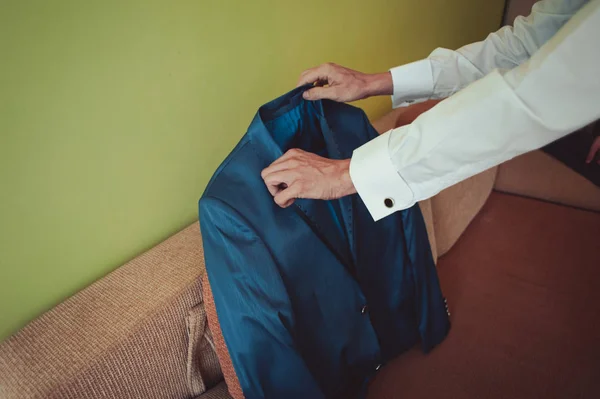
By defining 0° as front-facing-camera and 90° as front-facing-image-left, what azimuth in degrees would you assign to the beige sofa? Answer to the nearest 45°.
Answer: approximately 315°

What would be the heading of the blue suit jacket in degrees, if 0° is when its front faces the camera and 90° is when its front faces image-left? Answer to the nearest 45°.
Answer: approximately 315°
